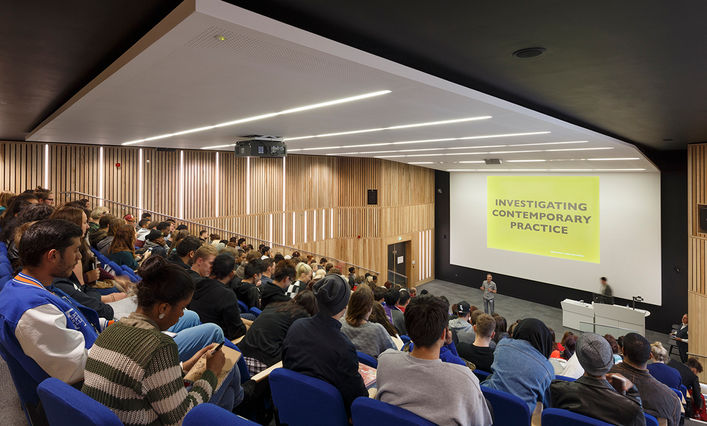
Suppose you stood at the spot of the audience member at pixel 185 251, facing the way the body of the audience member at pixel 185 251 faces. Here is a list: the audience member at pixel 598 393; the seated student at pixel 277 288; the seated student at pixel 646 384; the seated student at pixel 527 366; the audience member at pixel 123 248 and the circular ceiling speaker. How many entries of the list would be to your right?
5

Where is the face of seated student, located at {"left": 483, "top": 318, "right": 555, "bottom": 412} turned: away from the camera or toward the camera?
away from the camera

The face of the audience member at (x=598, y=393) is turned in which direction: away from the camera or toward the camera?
away from the camera

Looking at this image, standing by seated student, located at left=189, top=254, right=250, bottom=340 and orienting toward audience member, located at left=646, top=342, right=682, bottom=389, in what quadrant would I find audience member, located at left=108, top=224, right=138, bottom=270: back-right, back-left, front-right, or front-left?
back-left

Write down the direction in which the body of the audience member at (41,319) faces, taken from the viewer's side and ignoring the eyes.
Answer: to the viewer's right

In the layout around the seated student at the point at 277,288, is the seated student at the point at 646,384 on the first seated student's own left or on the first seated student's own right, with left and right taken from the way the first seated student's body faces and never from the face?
on the first seated student's own right

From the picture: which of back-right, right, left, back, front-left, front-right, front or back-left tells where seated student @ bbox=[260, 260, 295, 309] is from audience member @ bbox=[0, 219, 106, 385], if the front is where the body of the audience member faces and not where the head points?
front-left

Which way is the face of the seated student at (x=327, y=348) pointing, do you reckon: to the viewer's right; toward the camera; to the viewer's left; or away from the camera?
away from the camera

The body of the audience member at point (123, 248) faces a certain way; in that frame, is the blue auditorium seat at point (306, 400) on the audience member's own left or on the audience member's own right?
on the audience member's own right

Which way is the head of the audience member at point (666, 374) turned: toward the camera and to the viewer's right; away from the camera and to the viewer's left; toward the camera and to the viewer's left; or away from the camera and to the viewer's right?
away from the camera and to the viewer's left

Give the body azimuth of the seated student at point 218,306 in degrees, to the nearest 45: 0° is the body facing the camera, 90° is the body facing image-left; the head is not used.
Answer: approximately 225°
